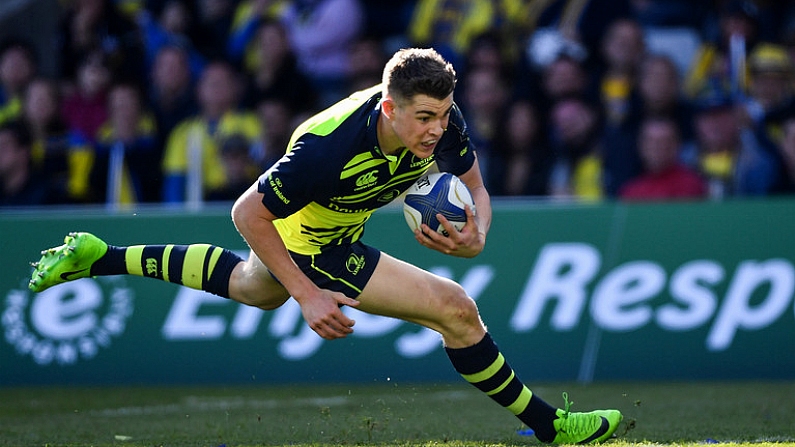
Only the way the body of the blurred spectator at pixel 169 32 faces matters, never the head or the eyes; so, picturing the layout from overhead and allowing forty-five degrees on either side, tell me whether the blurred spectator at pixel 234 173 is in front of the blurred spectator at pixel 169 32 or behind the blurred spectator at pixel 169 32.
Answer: in front

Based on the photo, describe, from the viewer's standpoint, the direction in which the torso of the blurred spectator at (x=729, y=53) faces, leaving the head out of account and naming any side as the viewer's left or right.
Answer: facing the viewer

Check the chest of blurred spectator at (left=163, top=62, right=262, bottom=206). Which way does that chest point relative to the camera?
toward the camera

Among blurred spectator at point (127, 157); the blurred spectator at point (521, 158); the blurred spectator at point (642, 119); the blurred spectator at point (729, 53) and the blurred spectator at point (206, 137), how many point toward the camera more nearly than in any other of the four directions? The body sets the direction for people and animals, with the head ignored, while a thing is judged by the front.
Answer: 5

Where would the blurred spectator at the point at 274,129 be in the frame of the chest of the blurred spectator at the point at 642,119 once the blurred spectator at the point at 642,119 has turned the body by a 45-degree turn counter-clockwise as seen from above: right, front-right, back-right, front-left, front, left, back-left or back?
back-right

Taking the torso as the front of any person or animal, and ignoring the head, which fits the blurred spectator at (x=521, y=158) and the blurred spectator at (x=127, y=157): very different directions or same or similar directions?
same or similar directions

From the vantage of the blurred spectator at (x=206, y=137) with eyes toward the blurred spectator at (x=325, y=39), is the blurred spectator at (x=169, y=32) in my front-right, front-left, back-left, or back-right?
front-left

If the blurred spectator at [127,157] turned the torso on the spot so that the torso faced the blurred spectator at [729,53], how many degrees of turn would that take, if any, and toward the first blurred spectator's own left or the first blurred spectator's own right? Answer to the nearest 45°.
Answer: approximately 90° to the first blurred spectator's own left

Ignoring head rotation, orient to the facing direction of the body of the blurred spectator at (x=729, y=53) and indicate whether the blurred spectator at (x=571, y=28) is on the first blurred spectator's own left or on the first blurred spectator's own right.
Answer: on the first blurred spectator's own right

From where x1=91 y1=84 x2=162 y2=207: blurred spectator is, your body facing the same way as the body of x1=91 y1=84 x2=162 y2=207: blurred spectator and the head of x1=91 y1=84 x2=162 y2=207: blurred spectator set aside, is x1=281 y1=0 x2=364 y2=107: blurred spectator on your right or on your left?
on your left

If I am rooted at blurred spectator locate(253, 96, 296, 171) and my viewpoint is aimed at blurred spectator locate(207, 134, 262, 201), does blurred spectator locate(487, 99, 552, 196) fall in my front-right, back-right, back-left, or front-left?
back-left

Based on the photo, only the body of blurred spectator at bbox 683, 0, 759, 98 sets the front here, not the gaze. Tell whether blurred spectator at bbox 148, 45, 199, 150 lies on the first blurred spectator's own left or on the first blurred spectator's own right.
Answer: on the first blurred spectator's own right

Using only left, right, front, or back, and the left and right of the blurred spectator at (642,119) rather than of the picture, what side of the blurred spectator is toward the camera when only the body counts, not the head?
front
